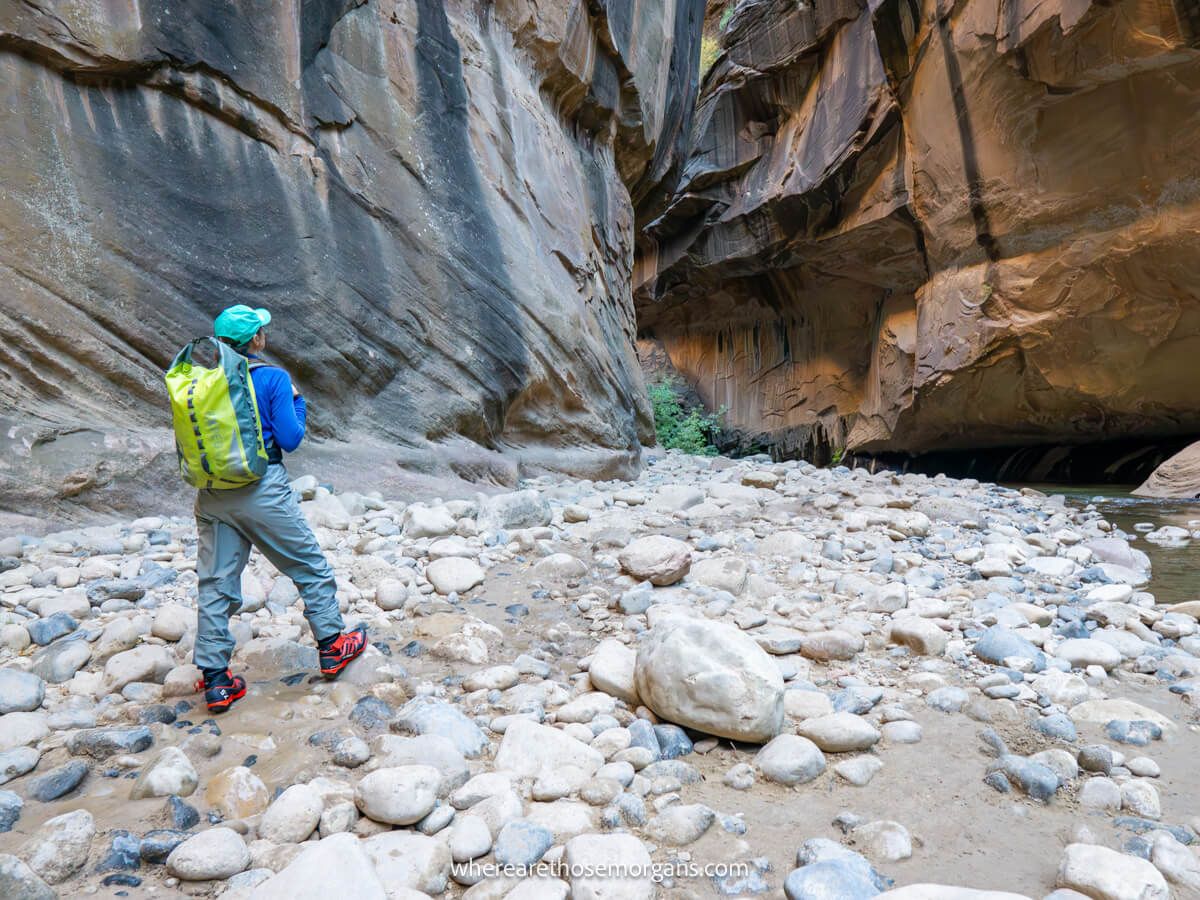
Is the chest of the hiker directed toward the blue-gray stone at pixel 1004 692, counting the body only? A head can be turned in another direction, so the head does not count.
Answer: no

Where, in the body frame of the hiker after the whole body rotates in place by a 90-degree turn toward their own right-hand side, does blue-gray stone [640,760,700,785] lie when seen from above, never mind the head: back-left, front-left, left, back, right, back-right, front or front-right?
front

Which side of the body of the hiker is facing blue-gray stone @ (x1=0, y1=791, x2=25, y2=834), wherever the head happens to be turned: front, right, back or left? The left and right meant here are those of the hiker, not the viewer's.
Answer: back

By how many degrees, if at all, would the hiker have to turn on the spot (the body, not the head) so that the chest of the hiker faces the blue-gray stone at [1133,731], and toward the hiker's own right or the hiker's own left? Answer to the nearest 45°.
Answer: approximately 90° to the hiker's own right

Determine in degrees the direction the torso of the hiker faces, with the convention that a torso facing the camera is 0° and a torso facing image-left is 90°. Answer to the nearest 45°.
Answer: approximately 225°

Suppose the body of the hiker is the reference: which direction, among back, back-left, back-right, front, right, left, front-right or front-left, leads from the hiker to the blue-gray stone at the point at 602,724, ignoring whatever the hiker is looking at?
right

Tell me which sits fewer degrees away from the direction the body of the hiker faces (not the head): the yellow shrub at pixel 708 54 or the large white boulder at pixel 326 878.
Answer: the yellow shrub

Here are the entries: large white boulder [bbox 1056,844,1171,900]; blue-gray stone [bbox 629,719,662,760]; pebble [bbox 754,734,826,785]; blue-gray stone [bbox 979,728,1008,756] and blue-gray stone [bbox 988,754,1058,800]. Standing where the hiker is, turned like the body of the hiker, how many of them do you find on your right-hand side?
5

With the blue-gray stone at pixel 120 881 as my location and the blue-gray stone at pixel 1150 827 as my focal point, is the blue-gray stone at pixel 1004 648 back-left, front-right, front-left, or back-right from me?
front-left

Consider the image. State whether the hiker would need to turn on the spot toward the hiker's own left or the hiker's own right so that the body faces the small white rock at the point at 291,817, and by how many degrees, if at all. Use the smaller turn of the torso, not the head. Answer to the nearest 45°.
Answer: approximately 135° to the hiker's own right

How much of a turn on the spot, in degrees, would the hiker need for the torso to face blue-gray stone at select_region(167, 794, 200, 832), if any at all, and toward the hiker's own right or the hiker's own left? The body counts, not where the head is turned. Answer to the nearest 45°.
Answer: approximately 135° to the hiker's own right

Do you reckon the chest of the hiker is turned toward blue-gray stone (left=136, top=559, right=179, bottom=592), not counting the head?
no

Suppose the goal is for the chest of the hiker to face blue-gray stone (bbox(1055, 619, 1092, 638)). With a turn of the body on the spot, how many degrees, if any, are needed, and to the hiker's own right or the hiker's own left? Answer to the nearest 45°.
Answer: approximately 45° to the hiker's own right

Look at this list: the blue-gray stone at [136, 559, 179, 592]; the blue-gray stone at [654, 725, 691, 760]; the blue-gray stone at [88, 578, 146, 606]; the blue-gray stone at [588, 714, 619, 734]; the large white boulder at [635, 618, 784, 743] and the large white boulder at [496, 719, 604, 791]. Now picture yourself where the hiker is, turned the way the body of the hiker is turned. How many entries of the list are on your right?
4

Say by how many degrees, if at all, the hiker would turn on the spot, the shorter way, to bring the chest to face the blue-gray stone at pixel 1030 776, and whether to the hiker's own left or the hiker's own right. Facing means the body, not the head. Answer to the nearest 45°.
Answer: approximately 90° to the hiker's own right
